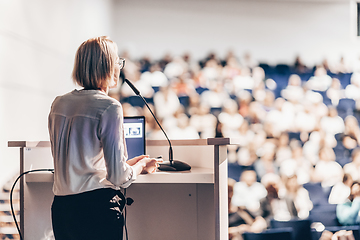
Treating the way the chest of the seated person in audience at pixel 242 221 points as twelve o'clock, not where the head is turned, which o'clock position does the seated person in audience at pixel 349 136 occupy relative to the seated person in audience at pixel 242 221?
the seated person in audience at pixel 349 136 is roughly at 7 o'clock from the seated person in audience at pixel 242 221.

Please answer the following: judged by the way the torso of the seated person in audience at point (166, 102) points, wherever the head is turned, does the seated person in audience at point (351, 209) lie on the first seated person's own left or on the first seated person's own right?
on the first seated person's own left

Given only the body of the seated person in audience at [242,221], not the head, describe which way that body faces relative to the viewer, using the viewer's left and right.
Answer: facing the viewer and to the left of the viewer

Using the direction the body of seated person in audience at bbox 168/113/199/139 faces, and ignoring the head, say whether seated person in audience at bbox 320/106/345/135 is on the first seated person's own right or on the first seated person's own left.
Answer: on the first seated person's own left

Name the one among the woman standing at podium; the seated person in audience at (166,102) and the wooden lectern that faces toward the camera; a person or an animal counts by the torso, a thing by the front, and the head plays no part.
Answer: the seated person in audience

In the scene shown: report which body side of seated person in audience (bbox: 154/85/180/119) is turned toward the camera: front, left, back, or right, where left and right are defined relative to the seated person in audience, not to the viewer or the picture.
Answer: front

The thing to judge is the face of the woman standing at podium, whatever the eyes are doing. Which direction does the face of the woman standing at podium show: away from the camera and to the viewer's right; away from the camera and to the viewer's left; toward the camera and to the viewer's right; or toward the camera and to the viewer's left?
away from the camera and to the viewer's right

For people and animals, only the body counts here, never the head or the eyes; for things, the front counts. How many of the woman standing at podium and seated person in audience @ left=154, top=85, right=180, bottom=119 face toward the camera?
1

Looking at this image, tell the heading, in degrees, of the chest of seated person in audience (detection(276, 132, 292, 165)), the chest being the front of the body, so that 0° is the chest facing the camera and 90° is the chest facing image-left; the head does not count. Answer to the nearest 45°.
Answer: approximately 45°
